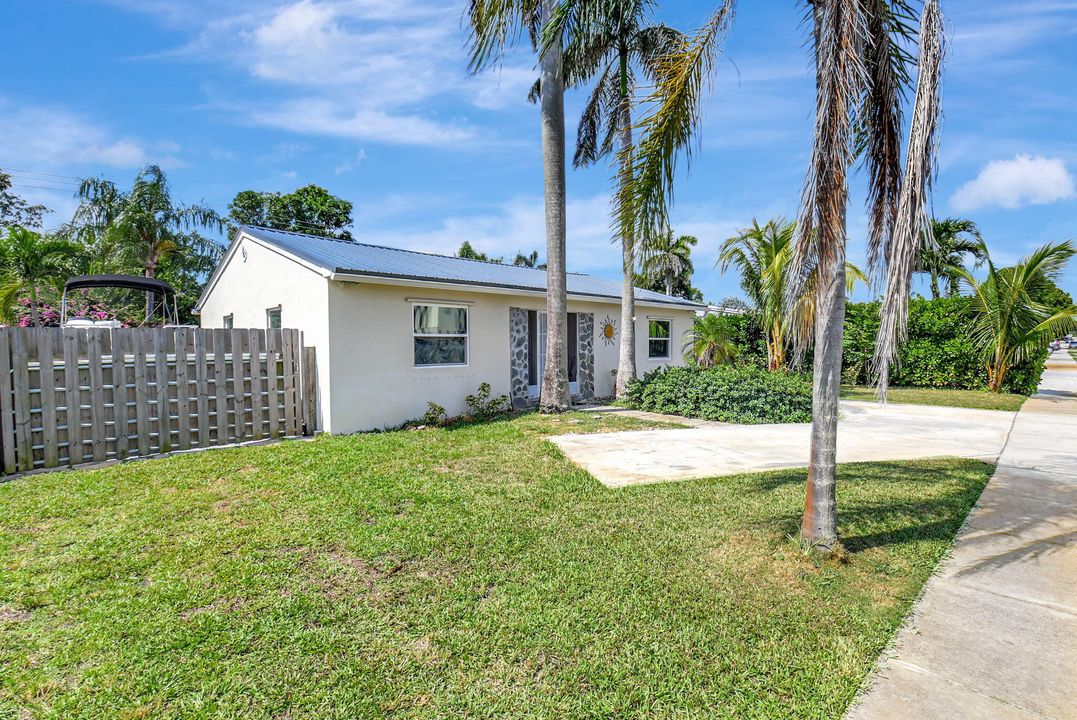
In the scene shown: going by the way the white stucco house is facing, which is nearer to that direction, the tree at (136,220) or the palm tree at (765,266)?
the palm tree

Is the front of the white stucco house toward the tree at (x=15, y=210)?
no

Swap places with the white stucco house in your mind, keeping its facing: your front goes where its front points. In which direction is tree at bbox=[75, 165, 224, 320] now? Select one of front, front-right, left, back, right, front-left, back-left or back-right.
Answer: back

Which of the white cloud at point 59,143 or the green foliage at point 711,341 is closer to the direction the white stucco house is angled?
the green foliage

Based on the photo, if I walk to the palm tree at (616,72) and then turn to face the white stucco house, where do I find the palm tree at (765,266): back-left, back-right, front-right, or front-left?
back-right

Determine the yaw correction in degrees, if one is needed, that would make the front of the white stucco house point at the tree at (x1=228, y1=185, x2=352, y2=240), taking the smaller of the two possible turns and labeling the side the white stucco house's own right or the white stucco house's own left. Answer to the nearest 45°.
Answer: approximately 135° to the white stucco house's own left

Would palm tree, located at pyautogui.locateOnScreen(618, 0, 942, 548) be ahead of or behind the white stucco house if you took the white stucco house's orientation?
ahead

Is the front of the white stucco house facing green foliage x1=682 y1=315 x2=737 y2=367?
no

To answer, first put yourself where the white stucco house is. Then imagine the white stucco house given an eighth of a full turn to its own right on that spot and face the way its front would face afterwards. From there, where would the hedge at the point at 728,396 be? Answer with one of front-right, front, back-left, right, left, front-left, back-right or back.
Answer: left

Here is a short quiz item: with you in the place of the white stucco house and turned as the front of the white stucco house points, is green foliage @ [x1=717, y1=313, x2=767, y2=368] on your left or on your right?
on your left

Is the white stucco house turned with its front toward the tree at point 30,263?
no

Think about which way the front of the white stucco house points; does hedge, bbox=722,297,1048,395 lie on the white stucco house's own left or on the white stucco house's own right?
on the white stucco house's own left
